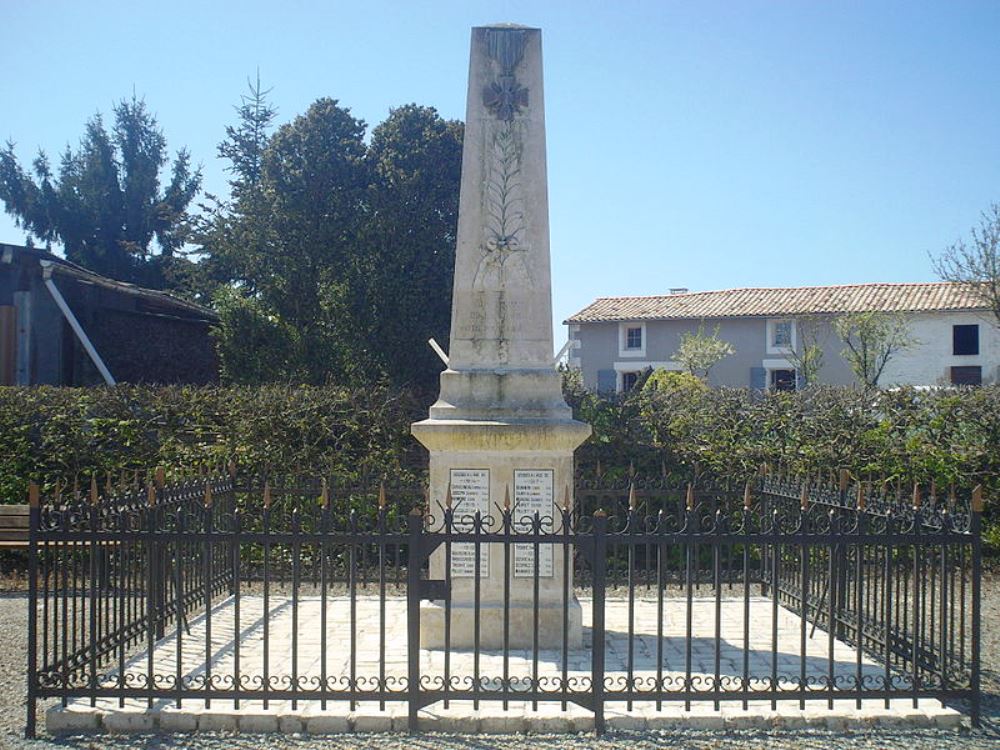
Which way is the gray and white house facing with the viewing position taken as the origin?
facing the viewer

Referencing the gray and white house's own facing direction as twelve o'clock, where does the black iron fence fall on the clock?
The black iron fence is roughly at 12 o'clock from the gray and white house.

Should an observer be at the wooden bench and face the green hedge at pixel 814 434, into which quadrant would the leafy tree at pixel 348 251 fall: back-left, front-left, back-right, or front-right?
front-left

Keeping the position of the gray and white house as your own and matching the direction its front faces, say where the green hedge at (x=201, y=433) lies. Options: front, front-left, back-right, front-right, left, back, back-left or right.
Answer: front

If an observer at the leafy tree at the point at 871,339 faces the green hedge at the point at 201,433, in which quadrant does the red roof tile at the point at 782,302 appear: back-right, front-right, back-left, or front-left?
back-right

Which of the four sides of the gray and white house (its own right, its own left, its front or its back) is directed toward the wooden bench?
front

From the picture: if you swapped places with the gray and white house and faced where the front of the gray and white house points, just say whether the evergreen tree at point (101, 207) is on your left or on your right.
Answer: on your right

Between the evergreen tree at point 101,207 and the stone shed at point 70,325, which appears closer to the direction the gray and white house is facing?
the stone shed

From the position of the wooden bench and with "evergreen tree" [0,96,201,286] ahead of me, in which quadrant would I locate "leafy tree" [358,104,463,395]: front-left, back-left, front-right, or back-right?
front-right

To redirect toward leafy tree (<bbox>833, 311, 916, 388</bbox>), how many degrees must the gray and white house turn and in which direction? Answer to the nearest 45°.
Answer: approximately 45° to its left

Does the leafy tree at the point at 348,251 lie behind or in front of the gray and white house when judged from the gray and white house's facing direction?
in front

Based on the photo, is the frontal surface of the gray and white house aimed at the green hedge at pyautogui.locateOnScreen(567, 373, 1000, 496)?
yes

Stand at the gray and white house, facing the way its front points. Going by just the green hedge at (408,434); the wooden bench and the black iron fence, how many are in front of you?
3
